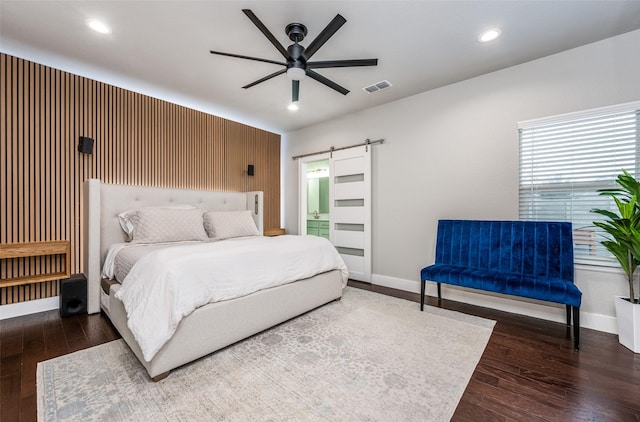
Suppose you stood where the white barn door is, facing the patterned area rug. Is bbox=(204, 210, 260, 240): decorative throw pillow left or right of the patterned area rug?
right

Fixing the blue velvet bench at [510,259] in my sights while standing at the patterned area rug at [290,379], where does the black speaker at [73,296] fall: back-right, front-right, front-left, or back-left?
back-left

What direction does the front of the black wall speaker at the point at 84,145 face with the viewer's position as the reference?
facing the viewer and to the right of the viewer

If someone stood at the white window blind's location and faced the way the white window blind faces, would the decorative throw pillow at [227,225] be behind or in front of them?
in front

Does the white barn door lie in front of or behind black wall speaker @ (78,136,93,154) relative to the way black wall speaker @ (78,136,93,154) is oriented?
in front

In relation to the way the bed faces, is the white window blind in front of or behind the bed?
in front

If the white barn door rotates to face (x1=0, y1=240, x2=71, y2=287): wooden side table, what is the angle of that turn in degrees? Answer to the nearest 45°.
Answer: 0° — it already faces it

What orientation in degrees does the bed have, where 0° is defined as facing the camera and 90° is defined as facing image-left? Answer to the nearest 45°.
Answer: approximately 315°

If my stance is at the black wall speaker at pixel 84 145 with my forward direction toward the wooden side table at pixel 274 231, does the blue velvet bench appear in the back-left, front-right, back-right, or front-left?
front-right

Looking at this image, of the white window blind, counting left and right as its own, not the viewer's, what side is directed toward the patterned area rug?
front

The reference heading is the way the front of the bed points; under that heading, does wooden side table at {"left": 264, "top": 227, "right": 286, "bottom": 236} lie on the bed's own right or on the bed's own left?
on the bed's own left

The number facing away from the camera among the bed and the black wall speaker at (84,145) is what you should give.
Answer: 0

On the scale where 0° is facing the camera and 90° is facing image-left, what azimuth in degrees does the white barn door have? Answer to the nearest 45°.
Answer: approximately 45°

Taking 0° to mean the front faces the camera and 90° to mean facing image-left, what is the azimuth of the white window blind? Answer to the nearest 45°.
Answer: approximately 45°
